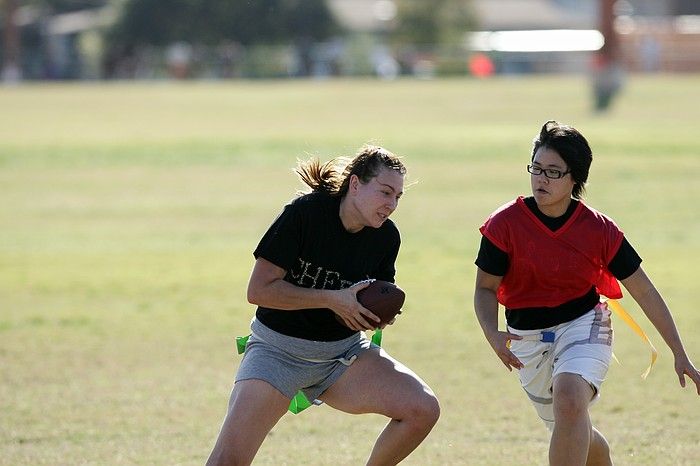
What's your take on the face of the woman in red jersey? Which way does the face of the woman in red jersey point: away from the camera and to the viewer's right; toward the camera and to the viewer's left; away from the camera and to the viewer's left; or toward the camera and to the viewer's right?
toward the camera and to the viewer's left

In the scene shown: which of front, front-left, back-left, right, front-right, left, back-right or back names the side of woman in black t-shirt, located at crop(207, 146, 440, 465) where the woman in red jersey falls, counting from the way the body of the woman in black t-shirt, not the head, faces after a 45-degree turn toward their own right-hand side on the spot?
left

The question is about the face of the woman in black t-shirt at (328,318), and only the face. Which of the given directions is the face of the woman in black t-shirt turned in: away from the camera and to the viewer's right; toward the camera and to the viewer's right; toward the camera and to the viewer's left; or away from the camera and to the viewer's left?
toward the camera and to the viewer's right

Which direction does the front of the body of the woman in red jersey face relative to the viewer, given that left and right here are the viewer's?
facing the viewer
